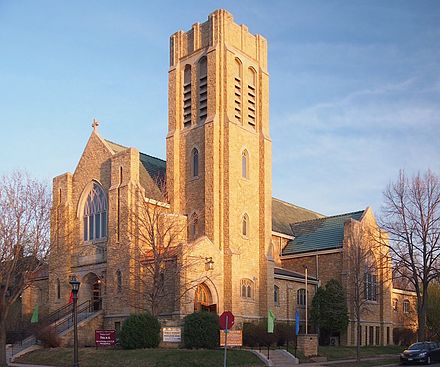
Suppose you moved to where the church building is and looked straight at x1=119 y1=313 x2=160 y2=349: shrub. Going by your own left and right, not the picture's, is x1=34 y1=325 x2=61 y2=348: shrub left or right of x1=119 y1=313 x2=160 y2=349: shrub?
right

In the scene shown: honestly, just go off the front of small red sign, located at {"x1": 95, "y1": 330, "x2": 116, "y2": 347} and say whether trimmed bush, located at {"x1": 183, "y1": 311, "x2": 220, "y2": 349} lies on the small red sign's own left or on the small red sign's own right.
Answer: on the small red sign's own left

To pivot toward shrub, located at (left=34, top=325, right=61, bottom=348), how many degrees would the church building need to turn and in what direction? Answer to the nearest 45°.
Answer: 0° — it already faces it

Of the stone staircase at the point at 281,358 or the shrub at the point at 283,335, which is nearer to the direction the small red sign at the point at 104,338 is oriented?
the stone staircase

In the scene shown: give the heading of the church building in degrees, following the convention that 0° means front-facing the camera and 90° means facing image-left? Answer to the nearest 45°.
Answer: approximately 45°

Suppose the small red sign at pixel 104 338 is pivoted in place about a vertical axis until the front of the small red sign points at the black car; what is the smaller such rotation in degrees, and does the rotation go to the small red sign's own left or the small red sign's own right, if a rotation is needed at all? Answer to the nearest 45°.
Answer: approximately 90° to the small red sign's own left

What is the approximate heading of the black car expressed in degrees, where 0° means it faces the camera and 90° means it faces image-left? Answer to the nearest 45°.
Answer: approximately 45°
